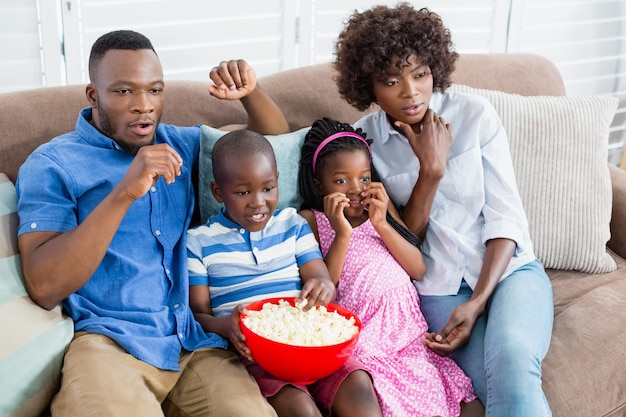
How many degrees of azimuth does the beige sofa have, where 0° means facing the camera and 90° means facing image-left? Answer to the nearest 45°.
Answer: approximately 0°

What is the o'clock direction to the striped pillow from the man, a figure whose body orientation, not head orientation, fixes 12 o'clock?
The striped pillow is roughly at 10 o'clock from the man.

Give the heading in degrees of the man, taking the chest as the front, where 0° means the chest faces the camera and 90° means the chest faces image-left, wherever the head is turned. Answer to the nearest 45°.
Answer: approximately 315°
